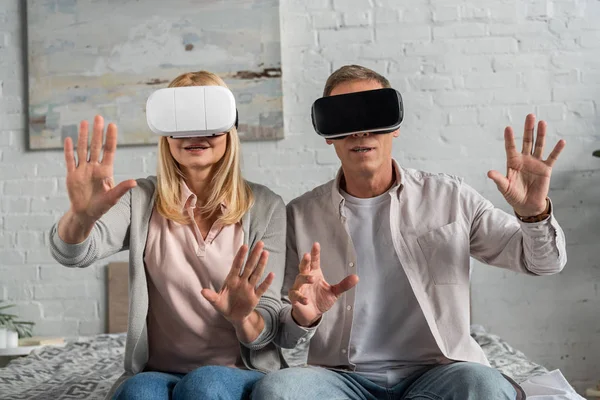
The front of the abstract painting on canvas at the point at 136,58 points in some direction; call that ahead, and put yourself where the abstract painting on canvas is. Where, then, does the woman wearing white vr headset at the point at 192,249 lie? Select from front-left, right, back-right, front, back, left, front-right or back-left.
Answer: front

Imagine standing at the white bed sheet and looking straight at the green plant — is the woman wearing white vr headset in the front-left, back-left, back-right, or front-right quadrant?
front-left

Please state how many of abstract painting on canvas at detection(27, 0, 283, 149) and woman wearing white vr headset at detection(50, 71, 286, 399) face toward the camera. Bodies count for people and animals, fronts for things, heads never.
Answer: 2

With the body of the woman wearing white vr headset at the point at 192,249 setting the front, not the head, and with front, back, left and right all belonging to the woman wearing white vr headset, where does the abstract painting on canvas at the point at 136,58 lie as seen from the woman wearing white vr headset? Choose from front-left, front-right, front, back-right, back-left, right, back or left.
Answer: back

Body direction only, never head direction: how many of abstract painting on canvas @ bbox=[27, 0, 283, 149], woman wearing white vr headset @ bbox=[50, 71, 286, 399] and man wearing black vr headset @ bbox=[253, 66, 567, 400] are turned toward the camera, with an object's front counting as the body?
3

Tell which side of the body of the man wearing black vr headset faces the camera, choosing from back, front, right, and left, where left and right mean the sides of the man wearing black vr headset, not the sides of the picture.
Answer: front

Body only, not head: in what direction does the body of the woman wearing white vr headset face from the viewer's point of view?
toward the camera

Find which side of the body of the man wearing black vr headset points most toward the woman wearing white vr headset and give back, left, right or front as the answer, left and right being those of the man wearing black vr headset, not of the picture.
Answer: right

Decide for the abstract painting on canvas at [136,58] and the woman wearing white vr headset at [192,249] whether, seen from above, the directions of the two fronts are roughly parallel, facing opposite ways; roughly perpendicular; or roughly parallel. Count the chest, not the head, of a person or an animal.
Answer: roughly parallel

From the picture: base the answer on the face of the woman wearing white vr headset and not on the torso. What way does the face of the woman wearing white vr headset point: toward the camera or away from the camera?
toward the camera

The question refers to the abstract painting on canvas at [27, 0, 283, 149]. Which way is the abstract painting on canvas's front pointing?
toward the camera
